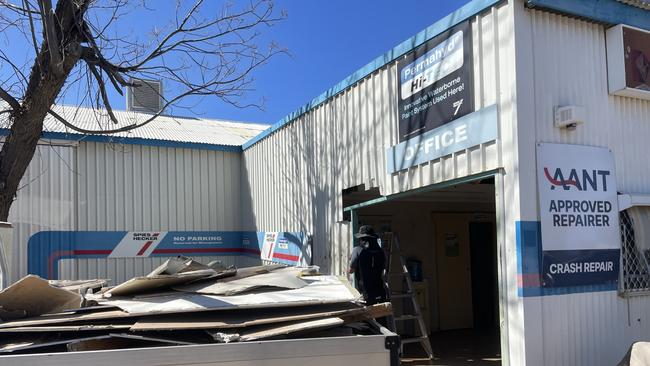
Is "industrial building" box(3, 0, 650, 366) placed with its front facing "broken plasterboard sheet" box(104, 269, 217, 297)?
yes

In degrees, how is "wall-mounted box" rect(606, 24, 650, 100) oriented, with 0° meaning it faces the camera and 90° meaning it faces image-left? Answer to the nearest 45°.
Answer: approximately 315°

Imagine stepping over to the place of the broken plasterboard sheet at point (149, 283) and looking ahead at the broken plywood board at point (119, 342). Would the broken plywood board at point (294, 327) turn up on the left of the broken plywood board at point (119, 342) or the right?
left

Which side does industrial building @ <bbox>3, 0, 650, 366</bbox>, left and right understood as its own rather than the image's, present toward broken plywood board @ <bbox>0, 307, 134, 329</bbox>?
front

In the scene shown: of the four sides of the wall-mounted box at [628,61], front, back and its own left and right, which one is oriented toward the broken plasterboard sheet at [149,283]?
right

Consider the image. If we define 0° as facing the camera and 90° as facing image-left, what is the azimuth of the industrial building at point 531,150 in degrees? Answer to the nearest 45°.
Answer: approximately 45°

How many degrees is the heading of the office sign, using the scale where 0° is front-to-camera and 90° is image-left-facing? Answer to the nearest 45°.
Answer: approximately 45°

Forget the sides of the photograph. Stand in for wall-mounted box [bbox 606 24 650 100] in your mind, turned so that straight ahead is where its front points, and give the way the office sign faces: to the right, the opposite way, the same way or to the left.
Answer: to the right

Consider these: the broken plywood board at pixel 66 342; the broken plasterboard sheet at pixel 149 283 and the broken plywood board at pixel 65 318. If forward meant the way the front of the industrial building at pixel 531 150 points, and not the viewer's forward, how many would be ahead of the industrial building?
3

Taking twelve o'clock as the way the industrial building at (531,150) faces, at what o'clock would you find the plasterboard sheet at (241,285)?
The plasterboard sheet is roughly at 12 o'clock from the industrial building.

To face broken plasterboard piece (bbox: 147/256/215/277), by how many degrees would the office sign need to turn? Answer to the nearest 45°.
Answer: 0° — it already faces it
